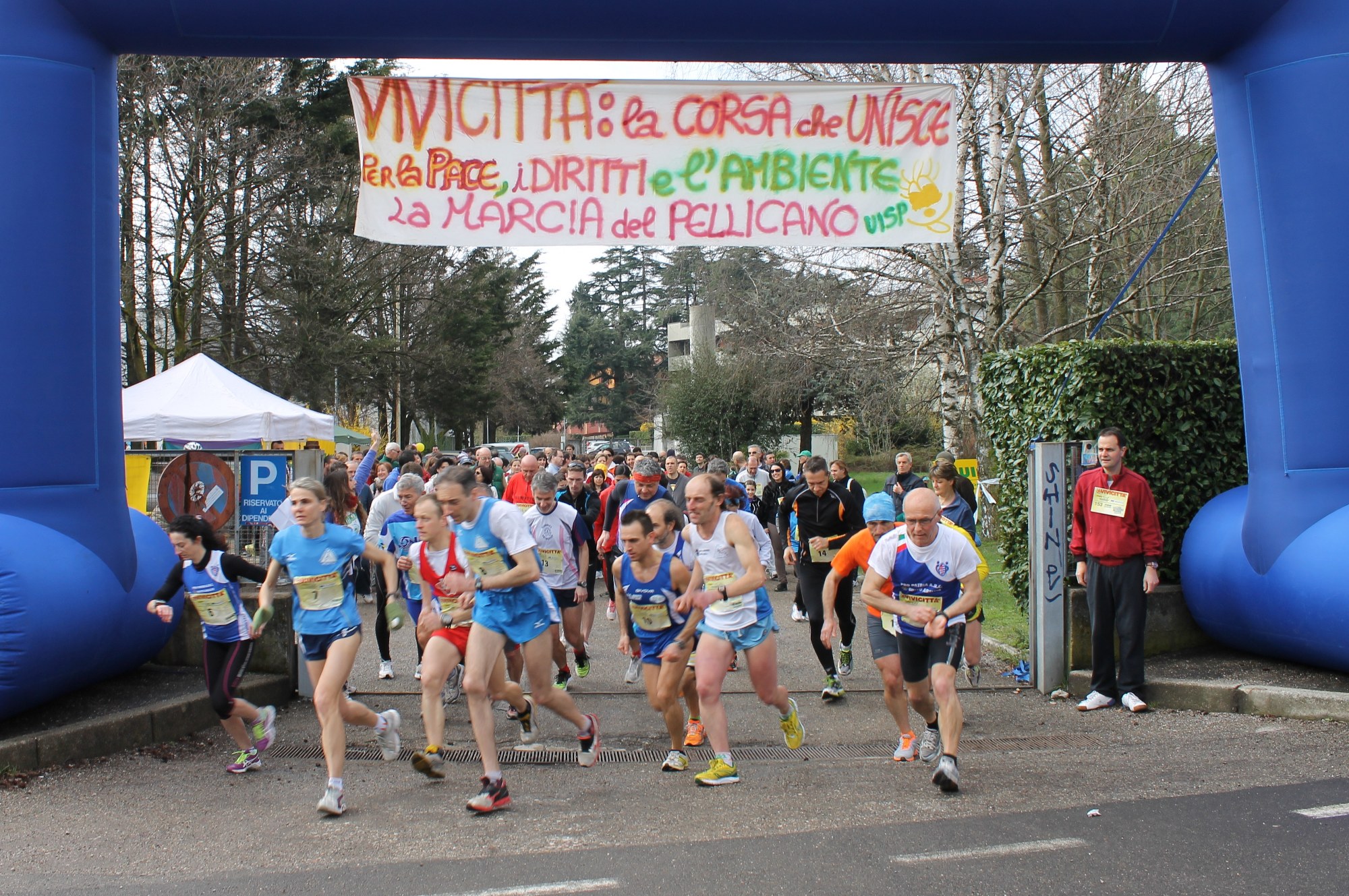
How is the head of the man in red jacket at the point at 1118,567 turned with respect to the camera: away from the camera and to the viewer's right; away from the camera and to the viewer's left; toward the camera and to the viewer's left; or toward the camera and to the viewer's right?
toward the camera and to the viewer's left

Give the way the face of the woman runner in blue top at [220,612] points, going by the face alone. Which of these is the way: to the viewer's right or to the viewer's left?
to the viewer's left

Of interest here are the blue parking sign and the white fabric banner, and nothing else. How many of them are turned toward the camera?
2

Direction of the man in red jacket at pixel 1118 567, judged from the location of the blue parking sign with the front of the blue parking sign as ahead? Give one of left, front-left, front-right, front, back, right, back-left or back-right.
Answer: front-left

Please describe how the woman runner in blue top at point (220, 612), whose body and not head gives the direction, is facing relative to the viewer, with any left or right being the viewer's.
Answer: facing the viewer and to the left of the viewer

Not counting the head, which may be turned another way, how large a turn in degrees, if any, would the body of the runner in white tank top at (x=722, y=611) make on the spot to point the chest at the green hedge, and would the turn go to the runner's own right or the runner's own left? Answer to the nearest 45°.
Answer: approximately 180°

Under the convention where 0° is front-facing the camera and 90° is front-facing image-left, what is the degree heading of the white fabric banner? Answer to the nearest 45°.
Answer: approximately 0°

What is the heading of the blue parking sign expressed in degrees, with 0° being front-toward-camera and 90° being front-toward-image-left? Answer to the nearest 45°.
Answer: approximately 0°

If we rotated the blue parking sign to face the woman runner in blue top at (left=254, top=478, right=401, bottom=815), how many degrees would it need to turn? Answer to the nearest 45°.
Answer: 0° — it already faces them
